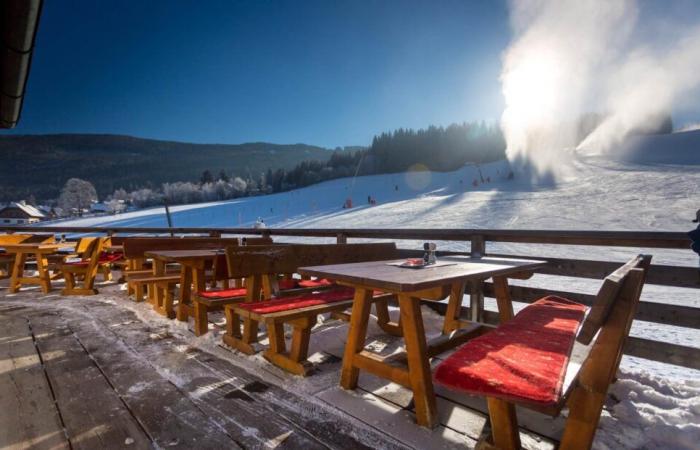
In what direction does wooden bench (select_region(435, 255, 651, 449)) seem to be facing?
to the viewer's left

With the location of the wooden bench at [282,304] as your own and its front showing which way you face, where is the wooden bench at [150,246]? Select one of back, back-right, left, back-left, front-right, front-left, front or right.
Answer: back

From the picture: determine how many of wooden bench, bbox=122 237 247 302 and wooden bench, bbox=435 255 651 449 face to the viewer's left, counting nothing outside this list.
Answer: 1

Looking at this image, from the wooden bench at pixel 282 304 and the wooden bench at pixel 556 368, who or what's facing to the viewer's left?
the wooden bench at pixel 556 368

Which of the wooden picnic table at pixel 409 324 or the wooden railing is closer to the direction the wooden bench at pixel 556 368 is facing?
the wooden picnic table

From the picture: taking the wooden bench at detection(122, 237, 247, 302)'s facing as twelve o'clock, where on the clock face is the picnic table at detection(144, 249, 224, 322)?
The picnic table is roughly at 1 o'clock from the wooden bench.

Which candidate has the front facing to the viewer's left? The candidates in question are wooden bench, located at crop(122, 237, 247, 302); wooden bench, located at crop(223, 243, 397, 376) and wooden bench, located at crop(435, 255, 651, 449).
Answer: wooden bench, located at crop(435, 255, 651, 449)
